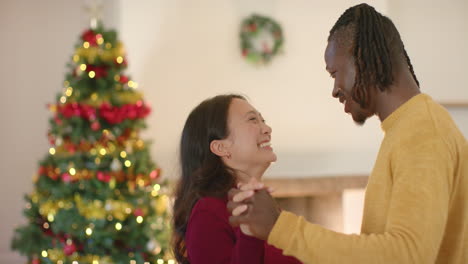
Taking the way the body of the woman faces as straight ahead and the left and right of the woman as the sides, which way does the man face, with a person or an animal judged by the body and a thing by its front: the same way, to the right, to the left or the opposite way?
the opposite way

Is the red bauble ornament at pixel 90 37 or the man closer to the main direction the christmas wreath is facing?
the man

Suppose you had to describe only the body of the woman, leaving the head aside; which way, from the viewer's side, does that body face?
to the viewer's right

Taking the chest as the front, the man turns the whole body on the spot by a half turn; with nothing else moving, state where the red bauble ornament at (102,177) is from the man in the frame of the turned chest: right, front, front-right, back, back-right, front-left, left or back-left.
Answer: back-left

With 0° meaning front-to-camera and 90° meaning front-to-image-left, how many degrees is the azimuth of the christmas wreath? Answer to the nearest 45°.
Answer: approximately 0°

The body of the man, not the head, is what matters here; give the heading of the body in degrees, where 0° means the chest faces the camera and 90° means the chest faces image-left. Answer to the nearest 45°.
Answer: approximately 90°

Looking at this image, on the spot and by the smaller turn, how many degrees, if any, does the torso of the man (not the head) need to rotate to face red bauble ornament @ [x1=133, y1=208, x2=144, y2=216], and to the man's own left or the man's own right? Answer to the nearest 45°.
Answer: approximately 45° to the man's own right

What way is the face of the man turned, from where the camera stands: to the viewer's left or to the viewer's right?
to the viewer's left

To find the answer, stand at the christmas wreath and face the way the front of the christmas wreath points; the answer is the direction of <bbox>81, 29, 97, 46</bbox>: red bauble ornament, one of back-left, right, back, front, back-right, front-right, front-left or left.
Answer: front-right

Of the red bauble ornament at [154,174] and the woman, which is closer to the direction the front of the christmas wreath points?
the woman

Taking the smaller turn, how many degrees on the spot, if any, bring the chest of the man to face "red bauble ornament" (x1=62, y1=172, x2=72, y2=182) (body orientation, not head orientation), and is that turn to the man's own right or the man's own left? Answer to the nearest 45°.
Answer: approximately 45° to the man's own right

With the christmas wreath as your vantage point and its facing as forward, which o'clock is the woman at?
The woman is roughly at 12 o'clock from the christmas wreath.

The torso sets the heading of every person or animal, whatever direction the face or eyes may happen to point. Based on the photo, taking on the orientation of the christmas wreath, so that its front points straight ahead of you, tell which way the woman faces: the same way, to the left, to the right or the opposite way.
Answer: to the left

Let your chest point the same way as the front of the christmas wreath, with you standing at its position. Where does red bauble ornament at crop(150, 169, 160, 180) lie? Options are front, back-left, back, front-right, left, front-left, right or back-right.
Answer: front-right
